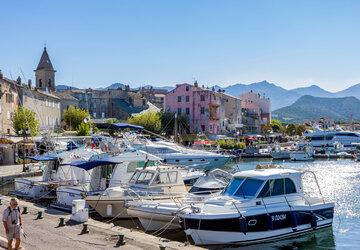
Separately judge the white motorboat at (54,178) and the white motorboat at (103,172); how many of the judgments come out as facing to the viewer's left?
0

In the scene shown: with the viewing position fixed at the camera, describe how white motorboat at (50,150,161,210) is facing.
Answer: facing away from the viewer and to the right of the viewer

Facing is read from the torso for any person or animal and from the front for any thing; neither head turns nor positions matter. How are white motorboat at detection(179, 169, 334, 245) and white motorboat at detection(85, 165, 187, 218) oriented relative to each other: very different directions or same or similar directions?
same or similar directions

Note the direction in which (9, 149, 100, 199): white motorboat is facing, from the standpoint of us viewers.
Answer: facing away from the viewer and to the right of the viewer

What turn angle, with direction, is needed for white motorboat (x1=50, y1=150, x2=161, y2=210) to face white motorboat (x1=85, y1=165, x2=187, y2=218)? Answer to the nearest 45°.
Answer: approximately 90° to its right

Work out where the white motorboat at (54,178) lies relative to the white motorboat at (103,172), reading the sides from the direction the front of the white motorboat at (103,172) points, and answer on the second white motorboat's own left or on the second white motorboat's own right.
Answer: on the second white motorboat's own left

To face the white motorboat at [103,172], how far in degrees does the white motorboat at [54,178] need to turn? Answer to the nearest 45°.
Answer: approximately 90° to its right

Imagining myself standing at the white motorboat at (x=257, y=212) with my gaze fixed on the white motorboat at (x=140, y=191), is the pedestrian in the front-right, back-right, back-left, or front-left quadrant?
front-left

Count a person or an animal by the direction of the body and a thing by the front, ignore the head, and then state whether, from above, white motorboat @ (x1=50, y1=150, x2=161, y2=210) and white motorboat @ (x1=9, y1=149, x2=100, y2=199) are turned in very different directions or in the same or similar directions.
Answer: same or similar directions

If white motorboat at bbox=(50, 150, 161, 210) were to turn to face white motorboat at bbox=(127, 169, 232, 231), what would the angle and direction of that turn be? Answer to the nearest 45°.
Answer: approximately 90° to its right

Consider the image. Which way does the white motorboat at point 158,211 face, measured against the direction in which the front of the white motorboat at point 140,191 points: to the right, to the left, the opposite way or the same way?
the same way

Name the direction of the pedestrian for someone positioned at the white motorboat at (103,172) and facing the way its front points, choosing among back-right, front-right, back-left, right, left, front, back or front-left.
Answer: back-right
